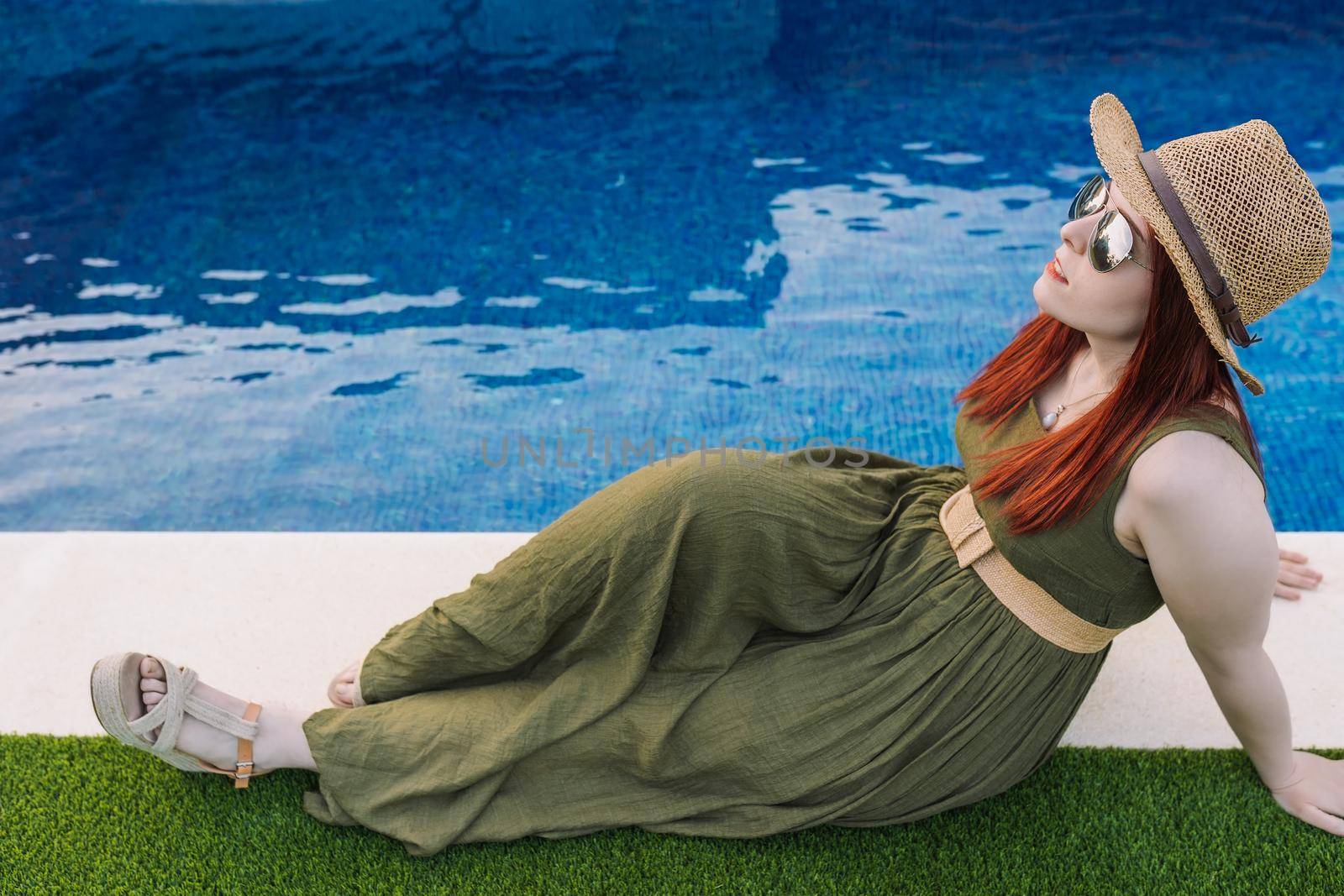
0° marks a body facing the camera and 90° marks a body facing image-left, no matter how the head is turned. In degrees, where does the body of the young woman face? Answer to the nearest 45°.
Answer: approximately 90°
